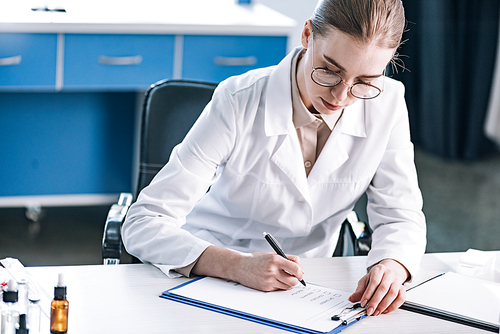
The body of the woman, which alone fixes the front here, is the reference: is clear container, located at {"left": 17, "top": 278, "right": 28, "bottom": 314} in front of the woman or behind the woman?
in front

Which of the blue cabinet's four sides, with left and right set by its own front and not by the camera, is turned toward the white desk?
front

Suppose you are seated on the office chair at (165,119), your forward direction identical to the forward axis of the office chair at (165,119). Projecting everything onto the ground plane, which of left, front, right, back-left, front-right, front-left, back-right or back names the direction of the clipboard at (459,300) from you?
front-left

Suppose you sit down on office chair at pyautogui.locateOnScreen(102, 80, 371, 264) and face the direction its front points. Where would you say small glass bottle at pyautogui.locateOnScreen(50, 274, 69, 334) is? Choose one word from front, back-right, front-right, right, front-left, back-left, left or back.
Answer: front

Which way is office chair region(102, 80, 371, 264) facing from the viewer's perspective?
toward the camera

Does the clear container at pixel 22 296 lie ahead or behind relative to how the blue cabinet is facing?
ahead

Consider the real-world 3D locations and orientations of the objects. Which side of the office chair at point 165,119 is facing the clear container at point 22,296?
front

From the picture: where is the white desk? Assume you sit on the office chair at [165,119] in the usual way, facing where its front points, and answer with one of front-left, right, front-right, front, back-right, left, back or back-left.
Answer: front

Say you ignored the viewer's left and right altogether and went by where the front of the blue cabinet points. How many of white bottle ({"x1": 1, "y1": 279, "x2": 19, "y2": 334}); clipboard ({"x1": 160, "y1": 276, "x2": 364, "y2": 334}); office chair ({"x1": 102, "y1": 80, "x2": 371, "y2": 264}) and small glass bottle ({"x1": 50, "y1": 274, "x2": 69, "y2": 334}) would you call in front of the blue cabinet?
4

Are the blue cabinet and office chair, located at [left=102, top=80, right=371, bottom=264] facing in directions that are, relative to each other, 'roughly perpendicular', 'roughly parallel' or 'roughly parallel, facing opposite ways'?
roughly parallel

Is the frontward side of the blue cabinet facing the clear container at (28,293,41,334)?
yes
